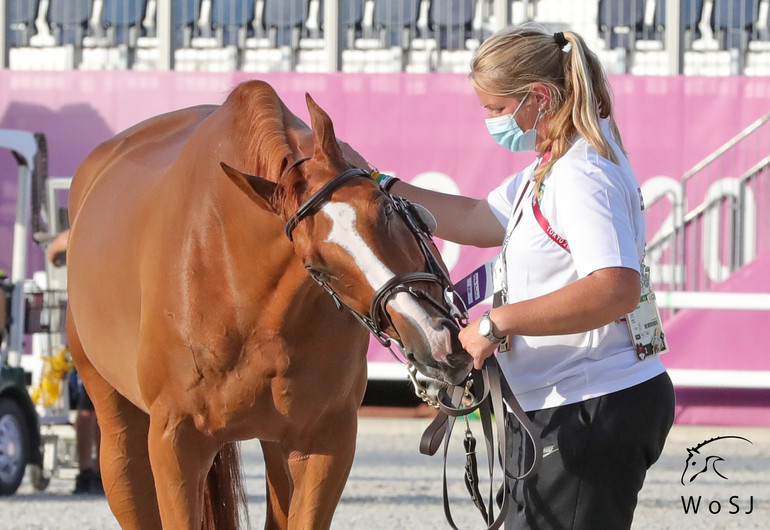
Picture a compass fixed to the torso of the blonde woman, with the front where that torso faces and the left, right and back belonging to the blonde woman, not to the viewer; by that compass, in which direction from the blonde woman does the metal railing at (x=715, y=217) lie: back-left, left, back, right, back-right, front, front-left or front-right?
right

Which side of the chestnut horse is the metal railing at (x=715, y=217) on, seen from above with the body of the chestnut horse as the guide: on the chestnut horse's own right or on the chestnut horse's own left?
on the chestnut horse's own left

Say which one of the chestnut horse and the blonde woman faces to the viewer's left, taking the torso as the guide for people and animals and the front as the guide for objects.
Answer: the blonde woman

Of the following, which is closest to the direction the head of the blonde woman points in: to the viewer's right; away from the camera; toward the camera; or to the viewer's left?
to the viewer's left

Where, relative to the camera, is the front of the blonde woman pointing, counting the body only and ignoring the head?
to the viewer's left

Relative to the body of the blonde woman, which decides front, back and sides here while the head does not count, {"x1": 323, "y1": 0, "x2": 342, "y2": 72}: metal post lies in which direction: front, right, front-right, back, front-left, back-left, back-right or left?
right

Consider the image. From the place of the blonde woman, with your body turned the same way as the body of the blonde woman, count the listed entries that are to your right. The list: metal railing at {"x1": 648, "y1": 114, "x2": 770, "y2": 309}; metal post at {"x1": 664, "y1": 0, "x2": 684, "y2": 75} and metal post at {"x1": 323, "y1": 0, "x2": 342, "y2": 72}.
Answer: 3

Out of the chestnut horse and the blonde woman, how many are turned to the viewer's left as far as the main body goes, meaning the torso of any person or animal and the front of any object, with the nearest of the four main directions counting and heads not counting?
1

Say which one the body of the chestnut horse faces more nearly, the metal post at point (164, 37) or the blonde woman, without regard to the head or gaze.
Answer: the blonde woman
